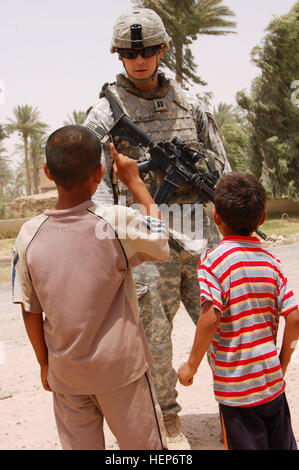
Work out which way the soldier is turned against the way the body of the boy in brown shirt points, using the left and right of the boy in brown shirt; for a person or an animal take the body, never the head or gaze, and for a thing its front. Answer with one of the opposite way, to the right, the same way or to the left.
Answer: the opposite way

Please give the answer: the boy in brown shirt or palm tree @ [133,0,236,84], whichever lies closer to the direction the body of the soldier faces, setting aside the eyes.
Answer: the boy in brown shirt

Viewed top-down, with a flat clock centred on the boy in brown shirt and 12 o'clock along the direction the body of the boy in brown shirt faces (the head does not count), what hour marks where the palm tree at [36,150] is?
The palm tree is roughly at 12 o'clock from the boy in brown shirt.

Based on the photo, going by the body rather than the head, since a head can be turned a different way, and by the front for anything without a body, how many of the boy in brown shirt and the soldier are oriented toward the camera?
1

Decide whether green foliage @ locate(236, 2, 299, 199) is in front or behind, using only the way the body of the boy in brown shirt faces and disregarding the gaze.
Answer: in front

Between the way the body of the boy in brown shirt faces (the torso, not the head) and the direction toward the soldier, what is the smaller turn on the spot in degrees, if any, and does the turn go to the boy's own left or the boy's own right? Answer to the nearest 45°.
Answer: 0° — they already face them

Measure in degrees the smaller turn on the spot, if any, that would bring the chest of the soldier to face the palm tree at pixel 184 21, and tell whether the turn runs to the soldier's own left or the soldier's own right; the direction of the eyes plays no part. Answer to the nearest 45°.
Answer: approximately 180°

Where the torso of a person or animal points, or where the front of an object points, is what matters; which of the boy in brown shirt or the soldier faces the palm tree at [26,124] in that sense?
the boy in brown shirt

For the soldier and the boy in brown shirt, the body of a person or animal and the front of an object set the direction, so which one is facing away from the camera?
the boy in brown shirt

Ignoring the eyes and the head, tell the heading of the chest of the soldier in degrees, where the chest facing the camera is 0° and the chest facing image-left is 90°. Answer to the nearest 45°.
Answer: approximately 0°

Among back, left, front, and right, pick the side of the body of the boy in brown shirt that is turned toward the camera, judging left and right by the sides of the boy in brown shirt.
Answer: back
